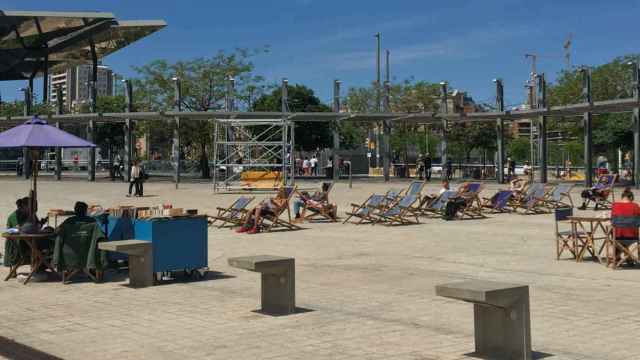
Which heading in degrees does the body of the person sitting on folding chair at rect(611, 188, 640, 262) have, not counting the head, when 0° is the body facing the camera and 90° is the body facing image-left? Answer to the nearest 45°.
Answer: approximately 180°

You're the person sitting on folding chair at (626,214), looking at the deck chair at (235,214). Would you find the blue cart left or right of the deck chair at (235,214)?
left

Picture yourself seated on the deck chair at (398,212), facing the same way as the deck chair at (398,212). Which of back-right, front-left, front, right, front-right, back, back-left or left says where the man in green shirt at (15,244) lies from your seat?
front-left

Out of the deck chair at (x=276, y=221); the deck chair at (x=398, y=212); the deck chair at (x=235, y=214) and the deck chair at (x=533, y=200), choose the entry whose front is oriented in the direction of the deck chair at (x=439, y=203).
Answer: the deck chair at (x=533, y=200)

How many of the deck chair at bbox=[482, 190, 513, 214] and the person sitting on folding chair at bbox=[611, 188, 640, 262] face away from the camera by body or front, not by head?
1

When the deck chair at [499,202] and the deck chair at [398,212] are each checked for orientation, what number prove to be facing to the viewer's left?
2

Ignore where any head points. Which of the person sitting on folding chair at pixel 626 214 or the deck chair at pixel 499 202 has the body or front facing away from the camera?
the person sitting on folding chair

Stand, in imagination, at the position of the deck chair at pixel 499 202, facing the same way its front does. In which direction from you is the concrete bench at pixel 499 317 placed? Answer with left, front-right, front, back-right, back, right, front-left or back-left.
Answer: left

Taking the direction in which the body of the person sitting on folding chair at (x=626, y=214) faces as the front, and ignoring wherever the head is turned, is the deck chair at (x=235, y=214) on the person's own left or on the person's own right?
on the person's own left

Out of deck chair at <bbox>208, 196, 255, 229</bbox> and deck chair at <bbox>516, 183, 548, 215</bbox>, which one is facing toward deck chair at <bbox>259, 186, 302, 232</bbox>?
deck chair at <bbox>516, 183, 548, 215</bbox>

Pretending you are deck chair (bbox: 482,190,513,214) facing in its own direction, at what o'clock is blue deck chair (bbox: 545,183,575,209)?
The blue deck chair is roughly at 5 o'clock from the deck chair.

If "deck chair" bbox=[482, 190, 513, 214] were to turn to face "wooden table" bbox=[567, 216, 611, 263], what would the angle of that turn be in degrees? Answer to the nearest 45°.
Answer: approximately 90° to its left

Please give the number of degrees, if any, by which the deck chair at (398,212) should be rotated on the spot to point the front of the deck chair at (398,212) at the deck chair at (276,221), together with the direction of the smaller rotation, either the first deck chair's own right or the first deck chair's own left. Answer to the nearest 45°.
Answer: approximately 45° to the first deck chair's own left

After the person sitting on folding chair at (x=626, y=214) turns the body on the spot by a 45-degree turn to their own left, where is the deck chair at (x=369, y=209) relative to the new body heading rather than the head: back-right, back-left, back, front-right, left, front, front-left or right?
front
